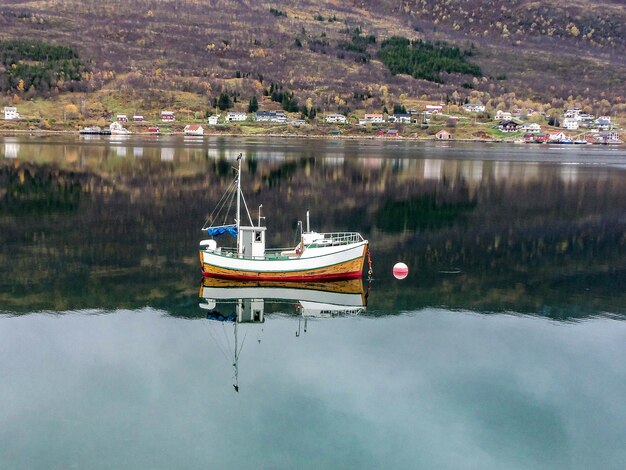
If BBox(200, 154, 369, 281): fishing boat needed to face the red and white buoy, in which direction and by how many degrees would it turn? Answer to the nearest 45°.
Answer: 0° — it already faces it

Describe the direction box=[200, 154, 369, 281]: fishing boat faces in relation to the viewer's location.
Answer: facing to the right of the viewer
